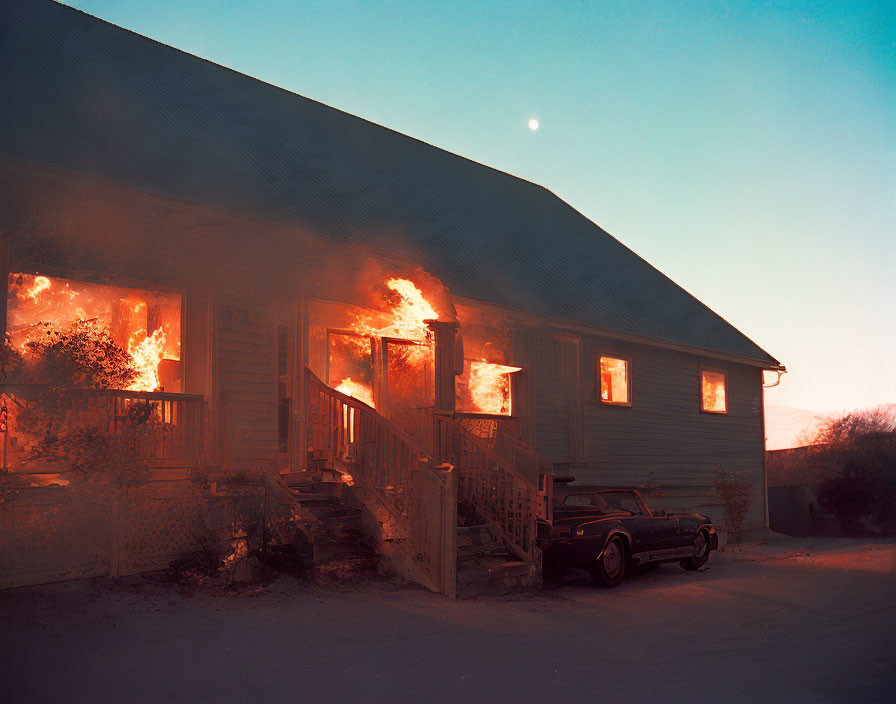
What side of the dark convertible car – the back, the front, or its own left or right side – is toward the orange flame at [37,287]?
front

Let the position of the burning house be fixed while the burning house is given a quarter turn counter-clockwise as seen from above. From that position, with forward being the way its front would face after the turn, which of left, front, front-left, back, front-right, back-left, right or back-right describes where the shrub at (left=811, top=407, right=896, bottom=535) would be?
front

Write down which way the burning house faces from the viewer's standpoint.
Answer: facing the viewer and to the right of the viewer
